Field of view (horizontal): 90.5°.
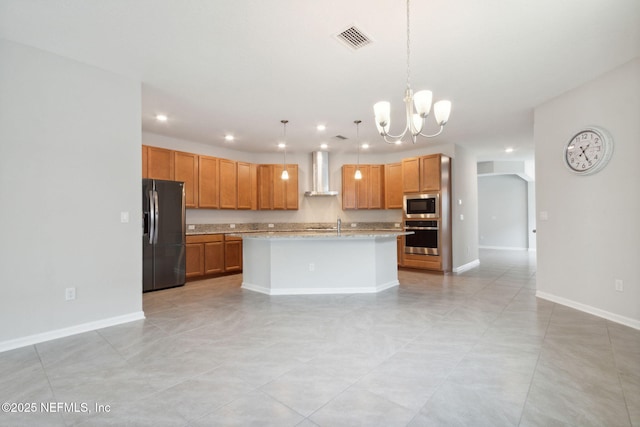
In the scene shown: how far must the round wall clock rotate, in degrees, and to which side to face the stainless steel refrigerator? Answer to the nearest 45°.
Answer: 0° — it already faces it

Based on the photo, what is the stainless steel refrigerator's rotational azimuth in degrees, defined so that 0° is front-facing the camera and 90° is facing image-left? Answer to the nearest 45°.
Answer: approximately 315°

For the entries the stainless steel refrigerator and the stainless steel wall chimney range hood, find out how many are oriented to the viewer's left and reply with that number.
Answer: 0

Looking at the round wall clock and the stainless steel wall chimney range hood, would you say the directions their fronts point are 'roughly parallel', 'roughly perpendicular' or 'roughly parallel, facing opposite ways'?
roughly perpendicular

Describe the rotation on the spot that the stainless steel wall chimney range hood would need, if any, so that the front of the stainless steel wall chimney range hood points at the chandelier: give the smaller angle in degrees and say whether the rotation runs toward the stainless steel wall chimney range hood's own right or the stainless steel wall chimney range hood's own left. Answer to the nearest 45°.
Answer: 0° — it already faces it

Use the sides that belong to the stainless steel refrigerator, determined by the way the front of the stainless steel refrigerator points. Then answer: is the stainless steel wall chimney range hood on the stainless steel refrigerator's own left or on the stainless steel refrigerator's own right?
on the stainless steel refrigerator's own left

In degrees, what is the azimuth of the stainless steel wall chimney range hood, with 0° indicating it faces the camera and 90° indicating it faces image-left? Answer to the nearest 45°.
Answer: approximately 0°

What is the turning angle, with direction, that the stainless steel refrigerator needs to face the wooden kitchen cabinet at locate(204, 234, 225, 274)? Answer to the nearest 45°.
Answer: approximately 90° to its left

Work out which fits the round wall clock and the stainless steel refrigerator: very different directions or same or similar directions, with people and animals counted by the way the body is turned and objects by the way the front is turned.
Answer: very different directions

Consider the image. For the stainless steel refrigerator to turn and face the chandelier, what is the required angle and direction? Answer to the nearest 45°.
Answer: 0° — it already faces it

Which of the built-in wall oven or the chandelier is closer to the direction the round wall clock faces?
the chandelier
